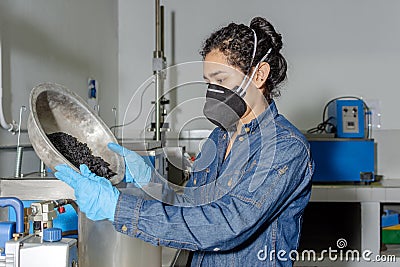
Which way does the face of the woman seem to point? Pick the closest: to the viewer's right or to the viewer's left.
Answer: to the viewer's left

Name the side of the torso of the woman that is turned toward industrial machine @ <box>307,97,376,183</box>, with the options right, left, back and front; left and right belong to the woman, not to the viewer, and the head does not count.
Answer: back

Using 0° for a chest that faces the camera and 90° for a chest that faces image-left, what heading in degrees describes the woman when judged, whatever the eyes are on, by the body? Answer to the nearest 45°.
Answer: approximately 45°
